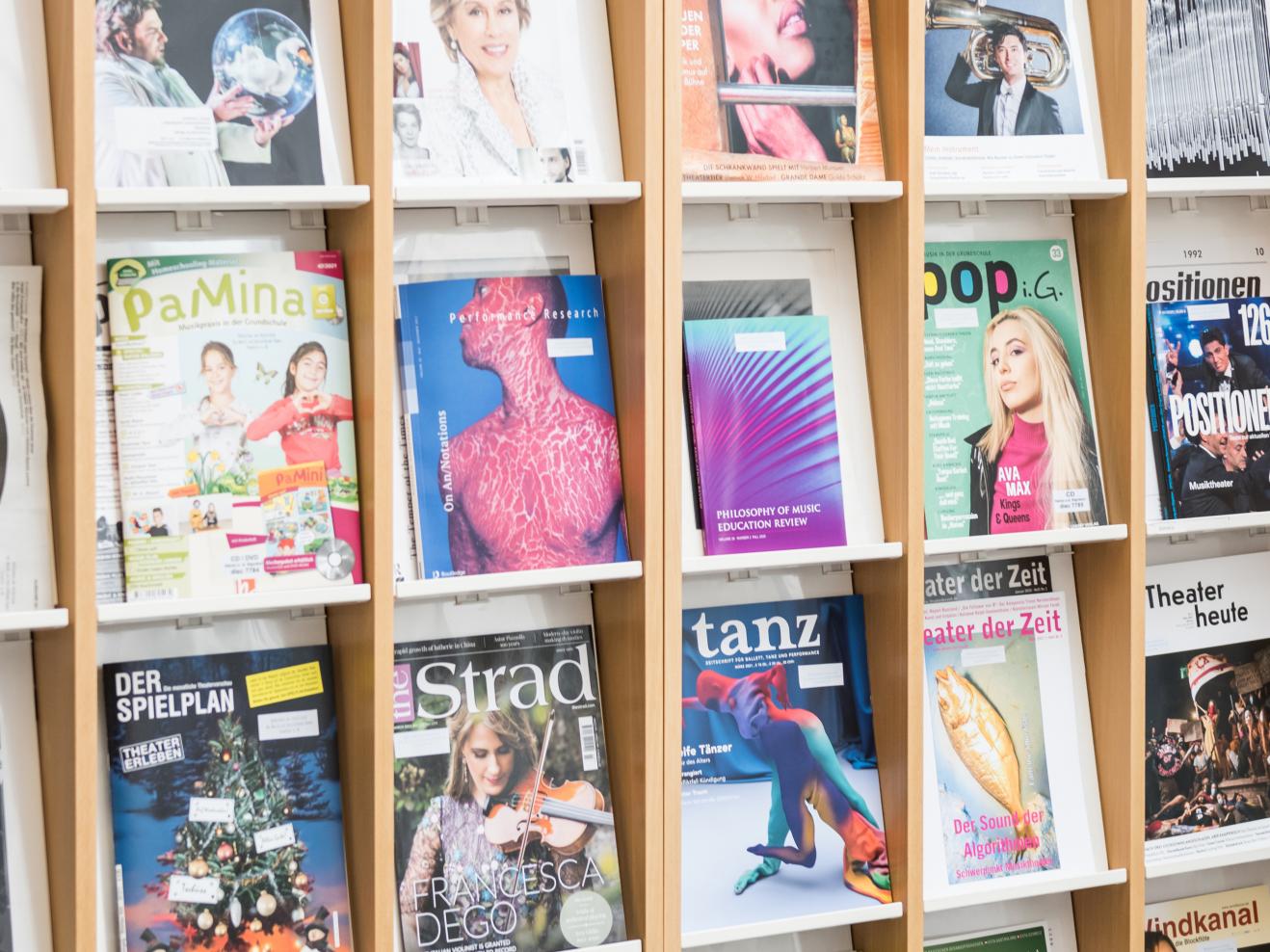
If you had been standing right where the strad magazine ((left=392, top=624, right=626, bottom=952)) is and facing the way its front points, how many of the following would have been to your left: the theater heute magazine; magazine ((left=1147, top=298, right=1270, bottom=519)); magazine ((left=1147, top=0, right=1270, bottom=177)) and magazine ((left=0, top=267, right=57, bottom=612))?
3

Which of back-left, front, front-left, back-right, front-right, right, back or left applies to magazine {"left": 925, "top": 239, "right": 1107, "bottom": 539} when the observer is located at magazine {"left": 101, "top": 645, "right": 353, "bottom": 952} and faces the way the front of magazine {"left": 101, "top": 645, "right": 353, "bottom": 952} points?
left

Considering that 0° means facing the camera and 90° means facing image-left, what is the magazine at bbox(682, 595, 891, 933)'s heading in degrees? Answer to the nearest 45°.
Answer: approximately 0°

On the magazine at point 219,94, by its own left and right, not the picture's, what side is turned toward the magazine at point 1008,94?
left

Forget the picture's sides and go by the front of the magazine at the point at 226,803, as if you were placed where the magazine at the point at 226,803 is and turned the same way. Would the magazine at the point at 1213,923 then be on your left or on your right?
on your left

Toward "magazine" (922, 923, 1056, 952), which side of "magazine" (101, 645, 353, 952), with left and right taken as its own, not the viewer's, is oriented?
left

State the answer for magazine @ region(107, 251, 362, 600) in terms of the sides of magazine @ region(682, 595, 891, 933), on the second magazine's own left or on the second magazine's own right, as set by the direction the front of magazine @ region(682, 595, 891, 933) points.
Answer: on the second magazine's own right
